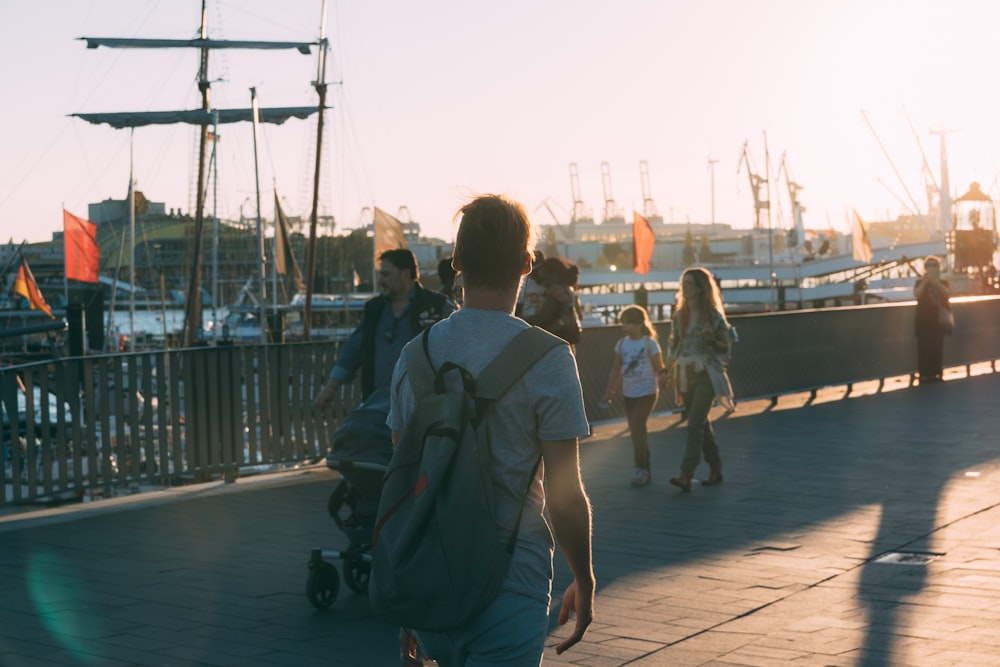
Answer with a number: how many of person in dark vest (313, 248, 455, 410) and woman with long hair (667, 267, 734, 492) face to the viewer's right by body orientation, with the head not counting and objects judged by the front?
0

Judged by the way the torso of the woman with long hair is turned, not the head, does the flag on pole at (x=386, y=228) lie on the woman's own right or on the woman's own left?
on the woman's own right

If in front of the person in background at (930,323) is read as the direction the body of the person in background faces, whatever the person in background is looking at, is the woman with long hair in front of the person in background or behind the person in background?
in front

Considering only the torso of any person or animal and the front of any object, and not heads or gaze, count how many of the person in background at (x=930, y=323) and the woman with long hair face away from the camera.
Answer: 0

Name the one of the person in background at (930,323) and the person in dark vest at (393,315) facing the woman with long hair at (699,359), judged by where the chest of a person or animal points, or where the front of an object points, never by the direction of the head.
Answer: the person in background

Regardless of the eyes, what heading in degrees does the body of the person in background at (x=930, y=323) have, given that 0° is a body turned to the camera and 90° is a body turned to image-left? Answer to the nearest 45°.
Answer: approximately 0°

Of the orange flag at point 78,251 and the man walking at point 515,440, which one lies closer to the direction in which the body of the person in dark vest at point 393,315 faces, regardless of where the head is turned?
the man walking

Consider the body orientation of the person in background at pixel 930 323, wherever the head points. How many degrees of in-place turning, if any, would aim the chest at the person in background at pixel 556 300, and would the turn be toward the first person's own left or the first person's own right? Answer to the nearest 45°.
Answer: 0° — they already face them
